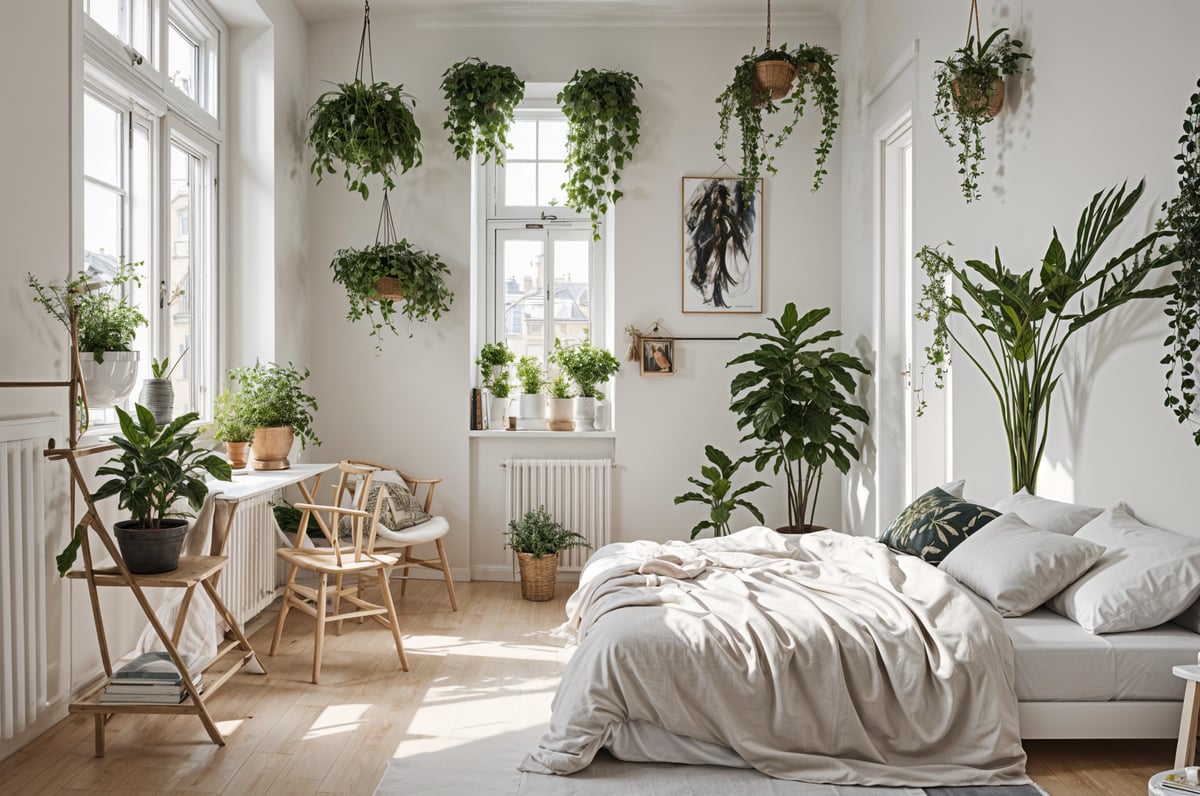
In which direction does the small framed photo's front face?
toward the camera

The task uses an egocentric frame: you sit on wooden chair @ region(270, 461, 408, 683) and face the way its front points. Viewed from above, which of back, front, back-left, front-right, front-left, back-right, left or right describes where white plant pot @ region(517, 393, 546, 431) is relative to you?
back

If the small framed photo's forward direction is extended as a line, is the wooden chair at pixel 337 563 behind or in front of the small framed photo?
in front

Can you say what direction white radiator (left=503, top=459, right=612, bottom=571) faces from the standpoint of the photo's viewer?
facing the viewer

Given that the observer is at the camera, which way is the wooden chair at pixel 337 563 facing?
facing the viewer and to the left of the viewer

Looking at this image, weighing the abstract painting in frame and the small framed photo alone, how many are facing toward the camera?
2

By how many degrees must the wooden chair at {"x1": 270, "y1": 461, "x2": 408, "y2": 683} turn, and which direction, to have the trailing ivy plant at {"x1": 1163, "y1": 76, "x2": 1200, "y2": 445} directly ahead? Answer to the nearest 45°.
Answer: approximately 90° to its left

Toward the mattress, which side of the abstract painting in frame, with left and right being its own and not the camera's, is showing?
front

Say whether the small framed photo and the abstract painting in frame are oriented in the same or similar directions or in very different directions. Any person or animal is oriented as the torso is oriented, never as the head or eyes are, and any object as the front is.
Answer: same or similar directions

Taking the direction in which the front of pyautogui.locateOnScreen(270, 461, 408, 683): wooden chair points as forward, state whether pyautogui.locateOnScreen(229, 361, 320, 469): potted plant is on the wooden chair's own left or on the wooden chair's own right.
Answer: on the wooden chair's own right

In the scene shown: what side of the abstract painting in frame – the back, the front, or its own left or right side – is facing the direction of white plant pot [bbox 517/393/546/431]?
right

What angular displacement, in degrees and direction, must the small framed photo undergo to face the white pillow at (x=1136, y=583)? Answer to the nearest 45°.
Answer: approximately 45° to its left
